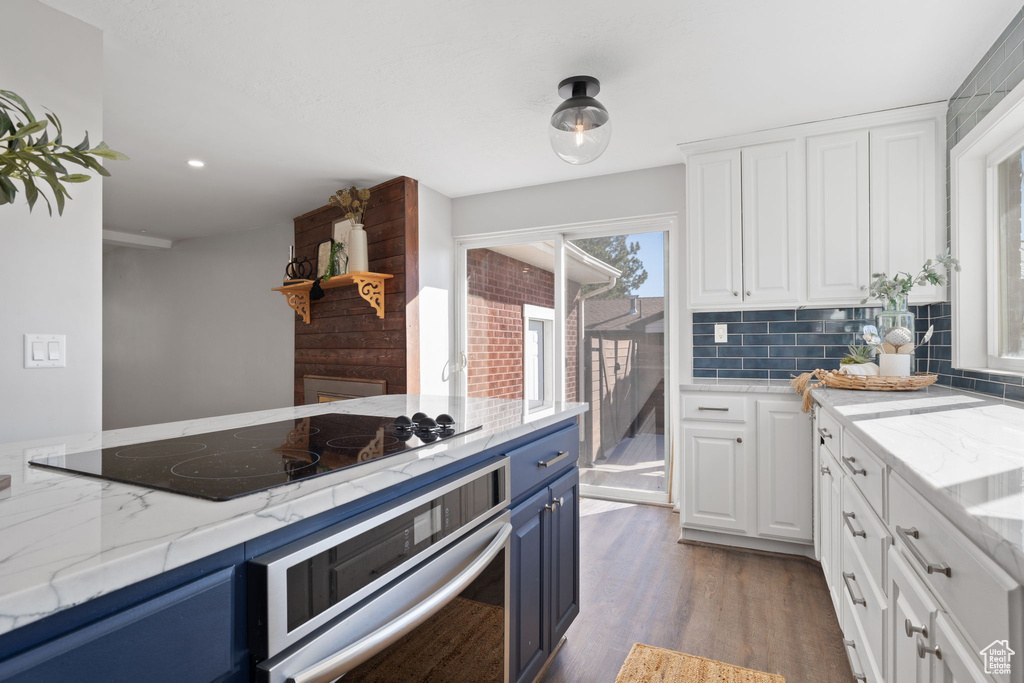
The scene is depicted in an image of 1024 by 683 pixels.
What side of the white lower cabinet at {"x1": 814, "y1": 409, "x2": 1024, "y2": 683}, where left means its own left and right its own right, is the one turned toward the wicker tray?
right

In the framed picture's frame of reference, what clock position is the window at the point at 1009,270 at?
The window is roughly at 9 o'clock from the framed picture.

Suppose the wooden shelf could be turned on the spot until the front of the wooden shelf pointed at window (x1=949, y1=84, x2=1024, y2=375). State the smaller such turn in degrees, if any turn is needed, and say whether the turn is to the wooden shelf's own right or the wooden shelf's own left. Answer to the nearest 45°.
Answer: approximately 90° to the wooden shelf's own left

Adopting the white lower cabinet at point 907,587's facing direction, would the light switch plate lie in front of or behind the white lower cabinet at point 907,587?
in front

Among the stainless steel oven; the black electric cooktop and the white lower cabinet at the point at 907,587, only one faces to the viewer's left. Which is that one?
the white lower cabinet

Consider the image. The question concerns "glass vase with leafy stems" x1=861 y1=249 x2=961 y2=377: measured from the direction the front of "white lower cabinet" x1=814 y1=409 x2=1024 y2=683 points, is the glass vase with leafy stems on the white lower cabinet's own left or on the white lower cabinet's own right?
on the white lower cabinet's own right

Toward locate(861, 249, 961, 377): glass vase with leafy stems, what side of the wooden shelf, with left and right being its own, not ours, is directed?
left

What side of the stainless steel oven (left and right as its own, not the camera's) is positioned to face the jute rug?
left

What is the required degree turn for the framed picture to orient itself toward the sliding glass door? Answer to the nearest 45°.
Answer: approximately 90° to its left

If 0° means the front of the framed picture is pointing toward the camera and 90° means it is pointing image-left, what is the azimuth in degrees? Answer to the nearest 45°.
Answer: approximately 45°

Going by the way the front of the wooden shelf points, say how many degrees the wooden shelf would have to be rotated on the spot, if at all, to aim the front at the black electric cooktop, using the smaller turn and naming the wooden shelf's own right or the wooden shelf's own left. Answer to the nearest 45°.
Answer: approximately 45° to the wooden shelf's own left

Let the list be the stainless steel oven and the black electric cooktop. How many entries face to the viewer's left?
0

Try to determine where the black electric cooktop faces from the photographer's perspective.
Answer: facing the viewer and to the right of the viewer

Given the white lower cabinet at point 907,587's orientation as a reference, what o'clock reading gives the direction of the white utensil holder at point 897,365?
The white utensil holder is roughly at 3 o'clock from the white lower cabinet.

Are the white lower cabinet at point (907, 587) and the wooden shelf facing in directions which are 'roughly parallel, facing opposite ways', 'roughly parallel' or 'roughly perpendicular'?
roughly perpendicular

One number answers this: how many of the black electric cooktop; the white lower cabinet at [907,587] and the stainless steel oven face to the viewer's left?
1

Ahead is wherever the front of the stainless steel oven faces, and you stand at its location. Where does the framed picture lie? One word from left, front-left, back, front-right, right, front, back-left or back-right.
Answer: back-left

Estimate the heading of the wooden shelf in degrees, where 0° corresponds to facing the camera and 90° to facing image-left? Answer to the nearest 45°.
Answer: approximately 45°
